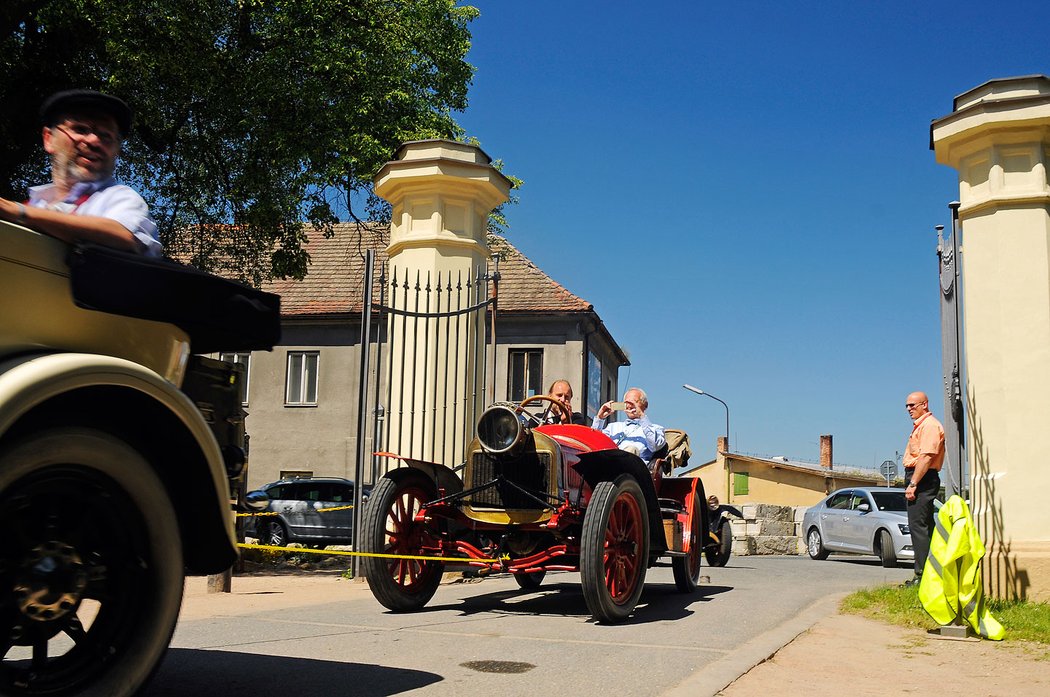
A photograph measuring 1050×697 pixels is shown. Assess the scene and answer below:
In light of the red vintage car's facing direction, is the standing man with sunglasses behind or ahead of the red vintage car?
behind

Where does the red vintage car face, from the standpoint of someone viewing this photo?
facing the viewer and to the left of the viewer

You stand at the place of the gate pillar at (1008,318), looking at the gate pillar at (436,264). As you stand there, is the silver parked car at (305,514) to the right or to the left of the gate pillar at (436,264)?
right

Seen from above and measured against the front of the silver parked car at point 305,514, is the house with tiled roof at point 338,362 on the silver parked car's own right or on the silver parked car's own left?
on the silver parked car's own right

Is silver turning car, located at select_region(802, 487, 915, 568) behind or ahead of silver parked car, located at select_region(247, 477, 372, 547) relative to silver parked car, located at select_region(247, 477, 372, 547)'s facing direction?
behind

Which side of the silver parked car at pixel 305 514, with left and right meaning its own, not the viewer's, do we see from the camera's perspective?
left
